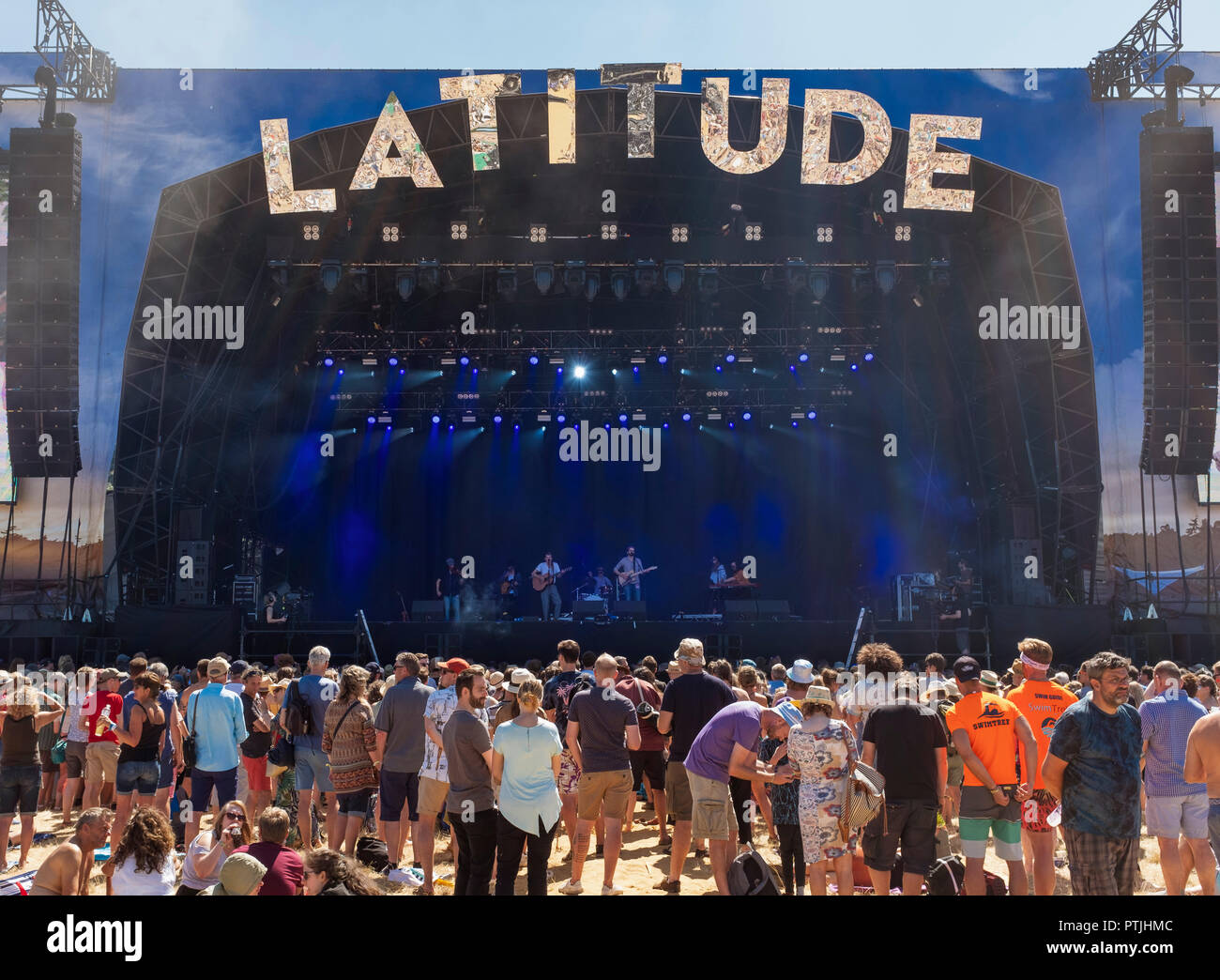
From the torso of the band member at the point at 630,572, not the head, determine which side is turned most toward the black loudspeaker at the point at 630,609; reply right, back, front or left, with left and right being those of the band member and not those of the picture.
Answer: front

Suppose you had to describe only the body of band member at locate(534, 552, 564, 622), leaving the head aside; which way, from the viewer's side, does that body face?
toward the camera

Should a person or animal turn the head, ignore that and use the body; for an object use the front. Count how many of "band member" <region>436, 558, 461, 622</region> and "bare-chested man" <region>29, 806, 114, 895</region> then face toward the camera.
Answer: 1

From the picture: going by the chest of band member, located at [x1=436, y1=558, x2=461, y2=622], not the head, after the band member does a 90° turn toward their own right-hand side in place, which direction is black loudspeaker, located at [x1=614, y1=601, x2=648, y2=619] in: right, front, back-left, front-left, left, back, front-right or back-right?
back-left

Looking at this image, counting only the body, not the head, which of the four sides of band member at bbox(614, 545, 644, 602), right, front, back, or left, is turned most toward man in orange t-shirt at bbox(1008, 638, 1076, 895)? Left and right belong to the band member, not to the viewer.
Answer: front

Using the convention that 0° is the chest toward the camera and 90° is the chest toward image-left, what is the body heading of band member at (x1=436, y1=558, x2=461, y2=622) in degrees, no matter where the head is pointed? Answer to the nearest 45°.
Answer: approximately 0°

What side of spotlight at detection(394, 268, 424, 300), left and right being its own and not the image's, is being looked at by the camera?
front
